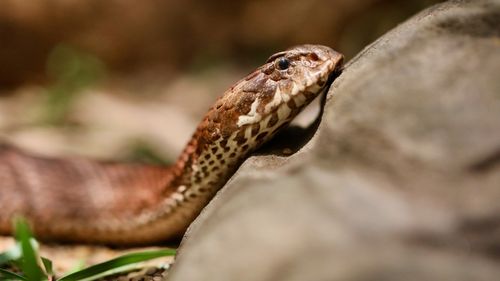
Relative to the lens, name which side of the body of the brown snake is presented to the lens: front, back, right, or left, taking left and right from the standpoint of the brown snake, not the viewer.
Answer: right

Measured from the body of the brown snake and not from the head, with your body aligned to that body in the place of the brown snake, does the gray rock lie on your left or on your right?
on your right
